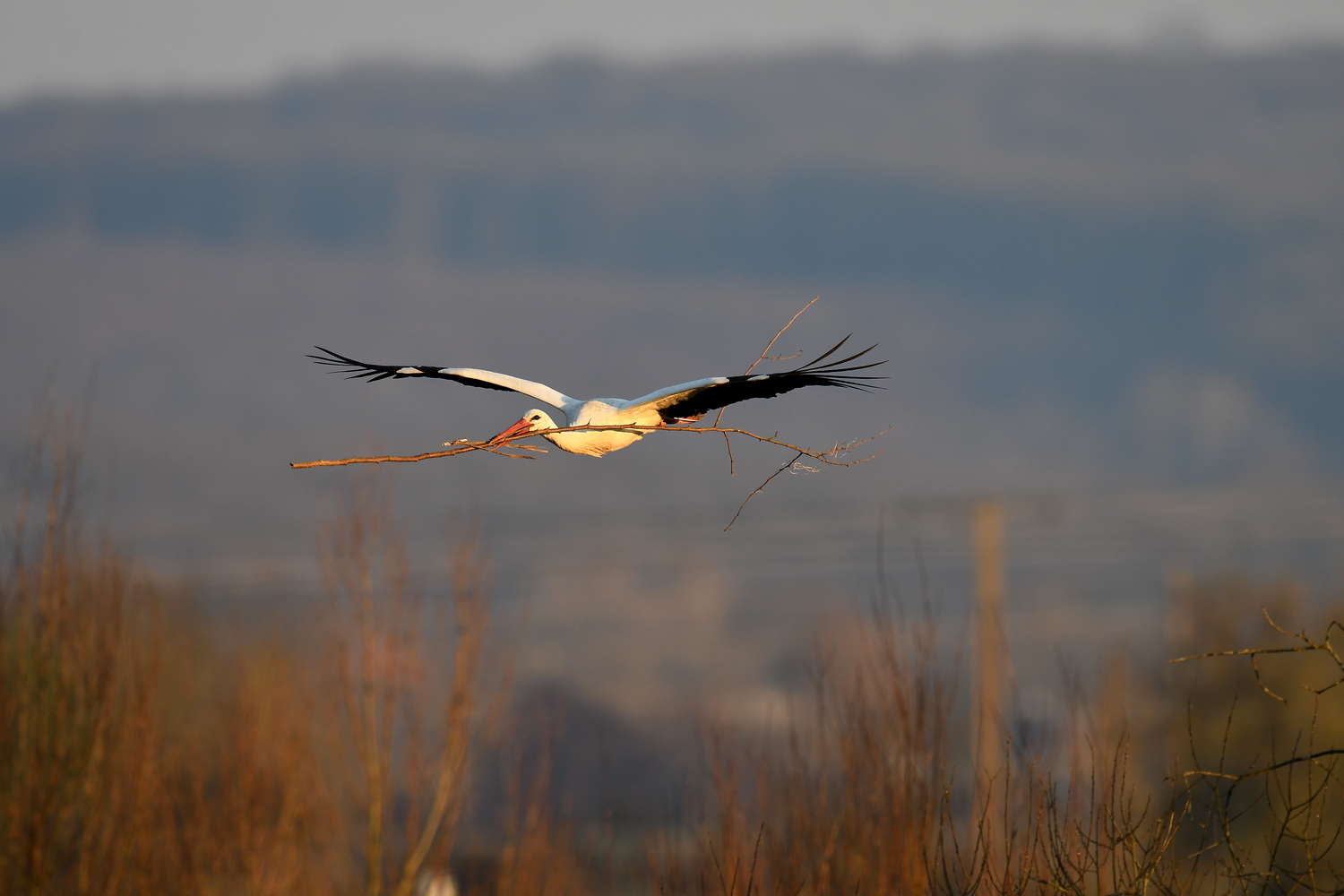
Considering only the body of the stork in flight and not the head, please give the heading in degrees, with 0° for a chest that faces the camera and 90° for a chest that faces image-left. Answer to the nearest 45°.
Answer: approximately 45°
